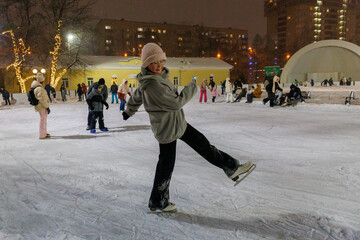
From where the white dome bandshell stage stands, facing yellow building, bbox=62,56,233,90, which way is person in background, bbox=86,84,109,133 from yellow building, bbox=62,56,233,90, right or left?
left

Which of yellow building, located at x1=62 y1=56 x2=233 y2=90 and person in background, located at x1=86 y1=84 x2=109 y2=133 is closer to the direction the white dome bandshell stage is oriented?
the person in background

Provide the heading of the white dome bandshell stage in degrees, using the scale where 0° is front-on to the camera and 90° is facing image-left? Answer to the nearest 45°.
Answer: approximately 0°

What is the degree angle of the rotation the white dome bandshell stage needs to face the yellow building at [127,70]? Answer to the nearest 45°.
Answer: approximately 45° to its right

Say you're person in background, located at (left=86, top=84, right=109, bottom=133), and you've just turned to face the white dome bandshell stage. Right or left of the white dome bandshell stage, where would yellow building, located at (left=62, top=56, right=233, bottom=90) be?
left
